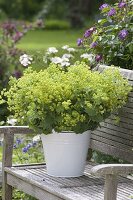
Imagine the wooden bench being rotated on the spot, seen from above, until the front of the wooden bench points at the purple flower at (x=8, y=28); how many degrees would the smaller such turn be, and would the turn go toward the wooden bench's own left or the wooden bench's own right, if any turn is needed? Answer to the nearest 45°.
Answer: approximately 135° to the wooden bench's own right

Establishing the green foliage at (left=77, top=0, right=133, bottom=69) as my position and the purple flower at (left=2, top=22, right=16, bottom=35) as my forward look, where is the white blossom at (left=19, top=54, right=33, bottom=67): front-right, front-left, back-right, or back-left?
front-left

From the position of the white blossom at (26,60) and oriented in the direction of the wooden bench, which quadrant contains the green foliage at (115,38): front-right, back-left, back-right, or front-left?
front-left

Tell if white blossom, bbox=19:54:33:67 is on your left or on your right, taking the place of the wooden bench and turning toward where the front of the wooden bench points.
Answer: on your right

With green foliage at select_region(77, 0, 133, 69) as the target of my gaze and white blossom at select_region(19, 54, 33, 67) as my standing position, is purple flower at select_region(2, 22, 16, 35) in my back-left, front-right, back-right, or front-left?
back-left

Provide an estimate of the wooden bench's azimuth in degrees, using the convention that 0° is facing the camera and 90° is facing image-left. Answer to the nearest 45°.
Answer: approximately 45°
